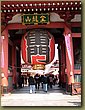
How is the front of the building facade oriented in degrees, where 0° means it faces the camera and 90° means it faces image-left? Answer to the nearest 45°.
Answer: approximately 0°
